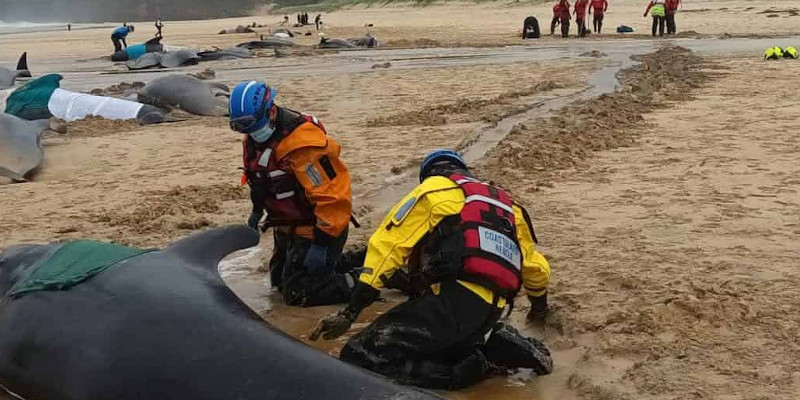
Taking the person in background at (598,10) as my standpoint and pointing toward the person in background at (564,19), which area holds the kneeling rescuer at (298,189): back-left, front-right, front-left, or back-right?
front-left

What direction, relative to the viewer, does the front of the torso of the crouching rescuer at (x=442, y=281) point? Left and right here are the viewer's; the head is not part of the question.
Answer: facing away from the viewer and to the left of the viewer

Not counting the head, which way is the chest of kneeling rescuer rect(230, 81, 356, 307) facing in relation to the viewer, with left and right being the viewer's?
facing the viewer and to the left of the viewer

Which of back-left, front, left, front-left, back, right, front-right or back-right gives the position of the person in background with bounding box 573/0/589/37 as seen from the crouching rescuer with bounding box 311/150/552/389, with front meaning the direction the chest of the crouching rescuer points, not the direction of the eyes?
front-right

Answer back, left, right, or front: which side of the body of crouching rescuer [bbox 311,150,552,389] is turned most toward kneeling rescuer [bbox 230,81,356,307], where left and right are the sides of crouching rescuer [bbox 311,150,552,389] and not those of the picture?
front

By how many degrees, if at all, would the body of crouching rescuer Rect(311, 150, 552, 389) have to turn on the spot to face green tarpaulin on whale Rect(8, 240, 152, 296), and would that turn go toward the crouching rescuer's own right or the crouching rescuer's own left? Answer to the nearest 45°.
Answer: approximately 45° to the crouching rescuer's own left

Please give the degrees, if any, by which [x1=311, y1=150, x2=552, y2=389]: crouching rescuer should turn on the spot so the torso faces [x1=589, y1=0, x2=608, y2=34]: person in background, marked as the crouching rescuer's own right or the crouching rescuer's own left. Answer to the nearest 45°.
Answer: approximately 45° to the crouching rescuer's own right

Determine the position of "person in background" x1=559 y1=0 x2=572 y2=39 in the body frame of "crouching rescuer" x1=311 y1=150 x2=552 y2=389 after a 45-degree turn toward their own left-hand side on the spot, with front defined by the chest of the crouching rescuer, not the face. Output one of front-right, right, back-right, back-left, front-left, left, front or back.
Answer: right

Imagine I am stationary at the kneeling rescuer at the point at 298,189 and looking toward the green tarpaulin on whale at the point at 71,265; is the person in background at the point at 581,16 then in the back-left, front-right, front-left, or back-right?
back-right

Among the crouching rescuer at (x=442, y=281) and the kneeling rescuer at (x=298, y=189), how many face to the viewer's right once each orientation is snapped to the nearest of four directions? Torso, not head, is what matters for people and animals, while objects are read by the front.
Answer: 0
